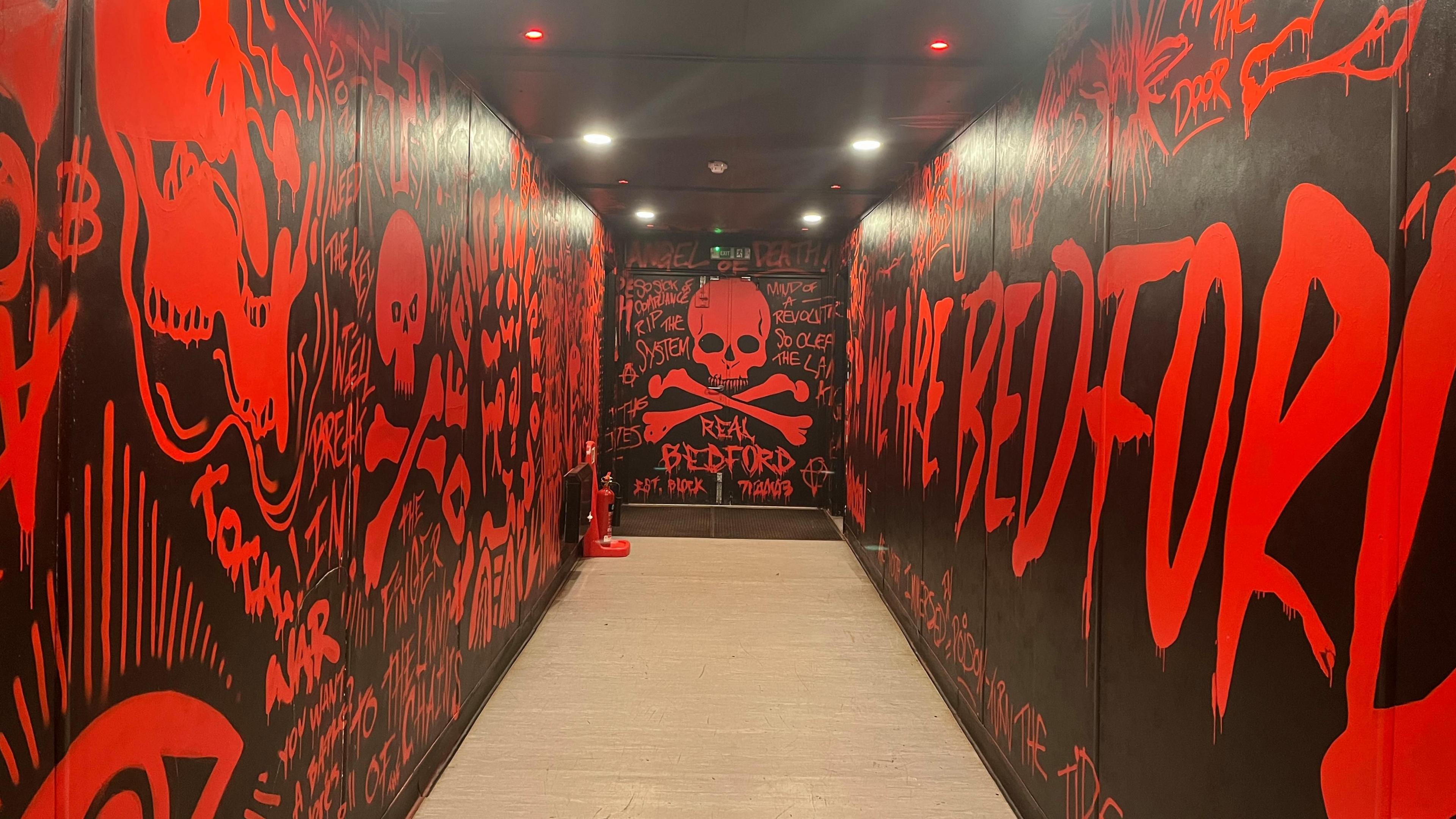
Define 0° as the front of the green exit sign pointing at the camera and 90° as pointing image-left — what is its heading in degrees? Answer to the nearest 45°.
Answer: approximately 0°
